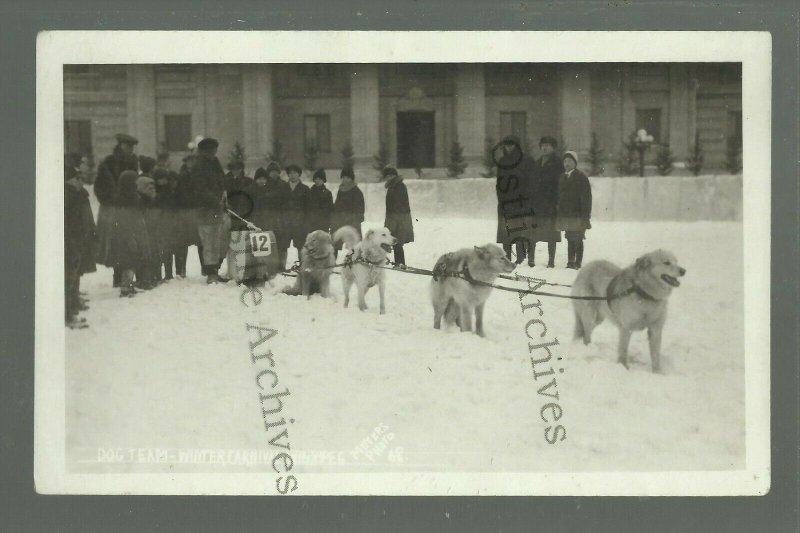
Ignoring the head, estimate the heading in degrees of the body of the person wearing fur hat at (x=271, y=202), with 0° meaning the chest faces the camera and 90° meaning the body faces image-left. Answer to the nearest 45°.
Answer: approximately 0°
